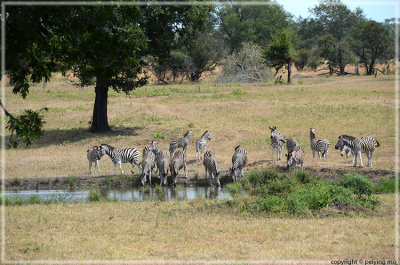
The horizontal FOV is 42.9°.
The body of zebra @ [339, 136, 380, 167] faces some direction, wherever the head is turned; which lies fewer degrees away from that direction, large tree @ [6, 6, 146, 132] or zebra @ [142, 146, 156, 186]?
the zebra

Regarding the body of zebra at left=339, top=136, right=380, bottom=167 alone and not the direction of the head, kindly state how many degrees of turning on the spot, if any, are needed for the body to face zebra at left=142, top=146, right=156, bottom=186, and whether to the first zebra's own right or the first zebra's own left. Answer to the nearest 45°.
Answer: approximately 45° to the first zebra's own left

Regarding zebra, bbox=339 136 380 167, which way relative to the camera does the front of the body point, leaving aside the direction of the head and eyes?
to the viewer's left

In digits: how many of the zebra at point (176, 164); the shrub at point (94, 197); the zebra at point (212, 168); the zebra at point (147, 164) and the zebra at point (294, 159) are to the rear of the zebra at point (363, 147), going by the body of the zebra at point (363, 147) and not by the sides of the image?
0

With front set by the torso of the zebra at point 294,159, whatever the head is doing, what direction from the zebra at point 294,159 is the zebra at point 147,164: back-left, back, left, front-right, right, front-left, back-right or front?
front-right

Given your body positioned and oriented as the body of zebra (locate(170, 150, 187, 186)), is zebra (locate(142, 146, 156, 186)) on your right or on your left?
on your right

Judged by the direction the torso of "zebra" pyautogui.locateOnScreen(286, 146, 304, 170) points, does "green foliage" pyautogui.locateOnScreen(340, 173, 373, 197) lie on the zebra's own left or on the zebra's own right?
on the zebra's own left

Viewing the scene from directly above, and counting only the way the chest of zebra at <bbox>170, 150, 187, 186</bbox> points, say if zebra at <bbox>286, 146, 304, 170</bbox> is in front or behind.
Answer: behind

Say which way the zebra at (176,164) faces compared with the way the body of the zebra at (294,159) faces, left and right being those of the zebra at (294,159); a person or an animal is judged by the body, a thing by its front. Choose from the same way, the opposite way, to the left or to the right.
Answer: the same way

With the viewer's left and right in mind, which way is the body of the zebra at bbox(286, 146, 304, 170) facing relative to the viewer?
facing the viewer and to the left of the viewer

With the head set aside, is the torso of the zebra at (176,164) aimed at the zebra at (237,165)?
no

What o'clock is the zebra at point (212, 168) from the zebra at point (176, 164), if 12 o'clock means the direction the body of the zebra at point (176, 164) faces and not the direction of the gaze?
the zebra at point (212, 168) is roughly at 8 o'clock from the zebra at point (176, 164).

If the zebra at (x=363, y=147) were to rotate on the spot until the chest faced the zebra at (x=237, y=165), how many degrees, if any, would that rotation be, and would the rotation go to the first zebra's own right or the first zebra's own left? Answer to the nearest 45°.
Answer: approximately 45° to the first zebra's own left
